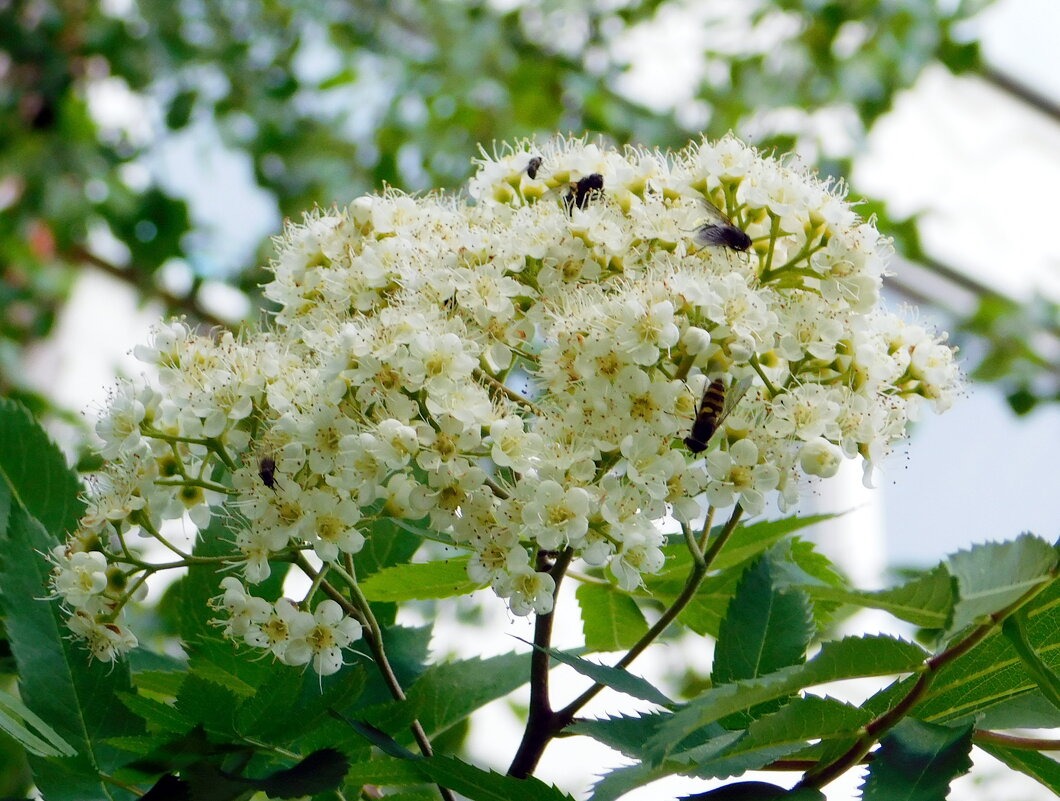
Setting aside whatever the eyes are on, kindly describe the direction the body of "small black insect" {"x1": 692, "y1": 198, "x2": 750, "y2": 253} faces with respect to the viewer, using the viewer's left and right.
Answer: facing to the right of the viewer
